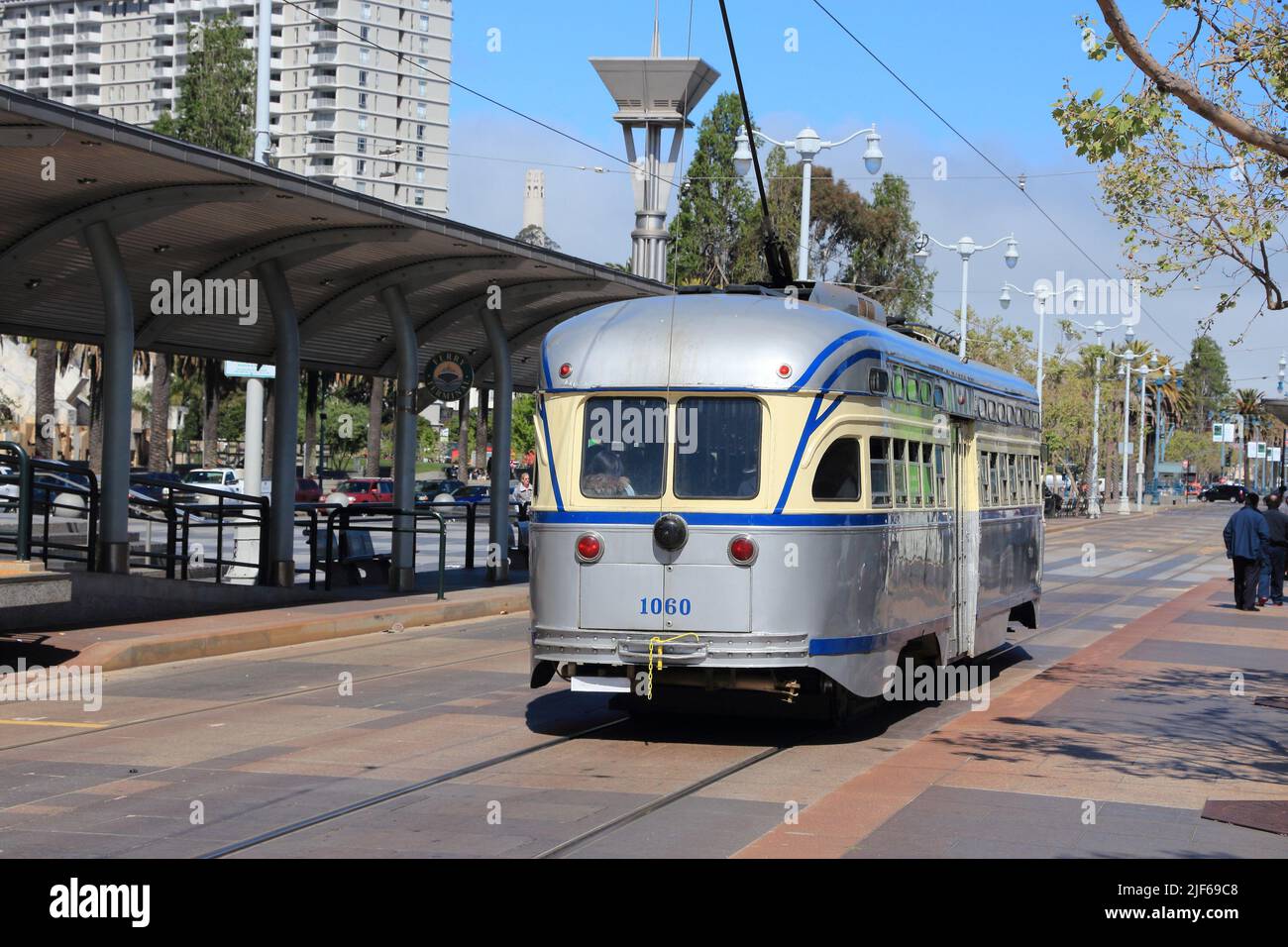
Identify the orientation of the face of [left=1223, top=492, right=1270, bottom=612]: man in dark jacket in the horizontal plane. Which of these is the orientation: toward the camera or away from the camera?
away from the camera

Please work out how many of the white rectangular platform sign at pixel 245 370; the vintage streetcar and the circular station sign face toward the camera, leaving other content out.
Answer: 2

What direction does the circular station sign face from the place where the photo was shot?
facing the viewer

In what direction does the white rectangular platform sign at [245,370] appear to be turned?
toward the camera

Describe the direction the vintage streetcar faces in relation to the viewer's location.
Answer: facing away from the viewer and to the right of the viewer

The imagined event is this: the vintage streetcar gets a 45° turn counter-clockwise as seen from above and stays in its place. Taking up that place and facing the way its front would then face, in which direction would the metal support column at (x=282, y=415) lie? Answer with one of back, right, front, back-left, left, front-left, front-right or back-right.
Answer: front-left

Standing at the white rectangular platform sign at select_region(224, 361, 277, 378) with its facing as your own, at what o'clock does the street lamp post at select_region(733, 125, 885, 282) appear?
The street lamp post is roughly at 8 o'clock from the white rectangular platform sign.
